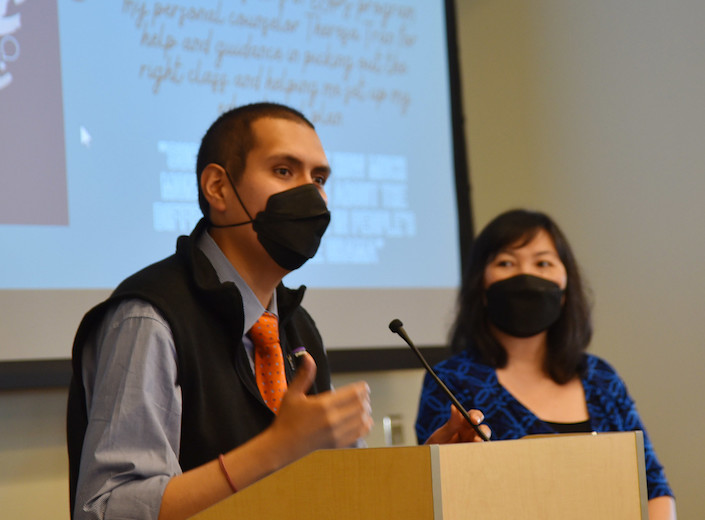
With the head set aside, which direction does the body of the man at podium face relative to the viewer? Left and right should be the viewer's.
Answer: facing the viewer and to the right of the viewer

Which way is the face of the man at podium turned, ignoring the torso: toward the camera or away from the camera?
toward the camera

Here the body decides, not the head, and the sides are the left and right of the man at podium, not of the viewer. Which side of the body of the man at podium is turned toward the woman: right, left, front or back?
left

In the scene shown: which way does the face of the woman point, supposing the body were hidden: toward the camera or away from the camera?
toward the camera
